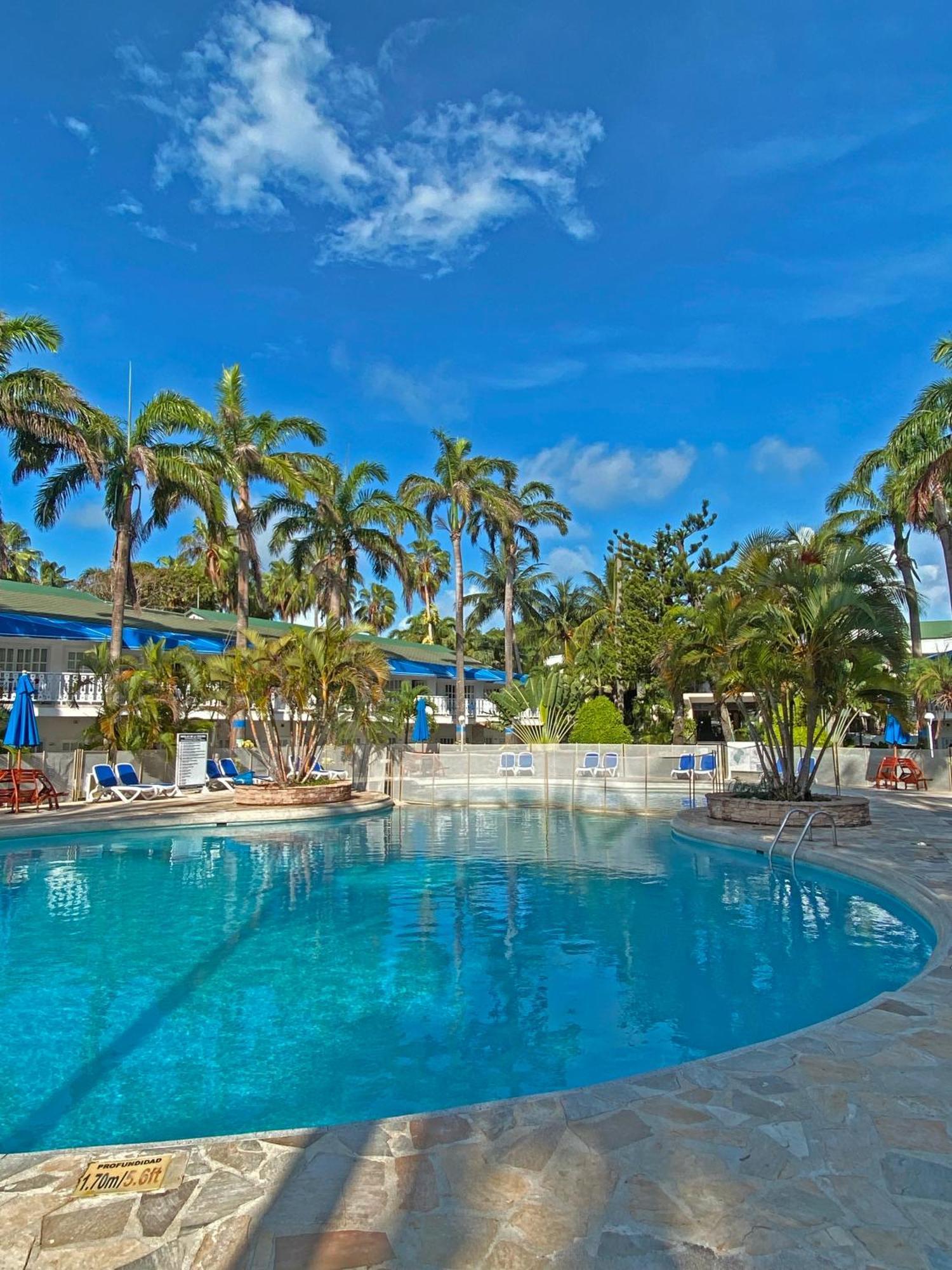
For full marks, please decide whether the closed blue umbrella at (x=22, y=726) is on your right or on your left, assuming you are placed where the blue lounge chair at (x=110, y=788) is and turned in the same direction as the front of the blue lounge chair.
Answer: on your right

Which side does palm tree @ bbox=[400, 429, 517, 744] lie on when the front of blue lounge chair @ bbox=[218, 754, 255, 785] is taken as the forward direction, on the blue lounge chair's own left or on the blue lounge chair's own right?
on the blue lounge chair's own left

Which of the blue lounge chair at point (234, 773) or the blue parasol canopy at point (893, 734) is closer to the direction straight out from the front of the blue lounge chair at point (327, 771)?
the blue parasol canopy

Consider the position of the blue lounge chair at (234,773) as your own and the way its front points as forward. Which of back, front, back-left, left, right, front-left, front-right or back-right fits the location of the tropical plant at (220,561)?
back-left

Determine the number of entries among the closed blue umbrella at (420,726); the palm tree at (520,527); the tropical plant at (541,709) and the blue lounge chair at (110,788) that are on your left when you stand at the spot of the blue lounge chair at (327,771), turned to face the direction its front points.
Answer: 3

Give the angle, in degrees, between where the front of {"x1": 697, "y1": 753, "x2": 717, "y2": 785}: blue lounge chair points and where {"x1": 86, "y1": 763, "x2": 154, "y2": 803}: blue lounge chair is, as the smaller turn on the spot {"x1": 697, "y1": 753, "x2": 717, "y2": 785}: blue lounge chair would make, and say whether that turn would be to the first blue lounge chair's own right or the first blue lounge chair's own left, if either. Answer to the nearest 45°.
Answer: approximately 45° to the first blue lounge chair's own right

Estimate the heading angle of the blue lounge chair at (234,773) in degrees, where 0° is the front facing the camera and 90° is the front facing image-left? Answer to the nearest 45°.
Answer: approximately 315°

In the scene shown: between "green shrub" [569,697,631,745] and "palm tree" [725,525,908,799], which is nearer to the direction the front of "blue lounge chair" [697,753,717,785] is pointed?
the palm tree

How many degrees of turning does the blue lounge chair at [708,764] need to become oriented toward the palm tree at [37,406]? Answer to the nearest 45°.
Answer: approximately 45° to its right
